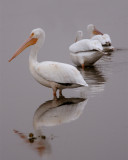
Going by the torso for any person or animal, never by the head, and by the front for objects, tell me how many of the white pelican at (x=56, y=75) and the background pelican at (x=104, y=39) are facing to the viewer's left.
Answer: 2

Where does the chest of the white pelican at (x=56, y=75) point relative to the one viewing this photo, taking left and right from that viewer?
facing to the left of the viewer

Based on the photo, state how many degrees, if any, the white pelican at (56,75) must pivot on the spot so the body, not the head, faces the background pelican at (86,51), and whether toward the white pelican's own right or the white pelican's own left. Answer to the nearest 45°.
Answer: approximately 90° to the white pelican's own right

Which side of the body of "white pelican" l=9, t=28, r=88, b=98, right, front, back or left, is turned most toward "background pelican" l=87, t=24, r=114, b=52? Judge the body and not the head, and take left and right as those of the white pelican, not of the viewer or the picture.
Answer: right

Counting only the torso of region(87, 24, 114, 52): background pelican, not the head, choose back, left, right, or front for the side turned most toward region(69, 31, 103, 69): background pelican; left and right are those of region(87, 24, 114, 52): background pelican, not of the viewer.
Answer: left

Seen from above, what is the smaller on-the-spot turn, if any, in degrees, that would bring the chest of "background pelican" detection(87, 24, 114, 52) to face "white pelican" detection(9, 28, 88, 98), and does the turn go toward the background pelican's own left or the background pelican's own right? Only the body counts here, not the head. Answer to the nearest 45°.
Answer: approximately 90° to the background pelican's own left

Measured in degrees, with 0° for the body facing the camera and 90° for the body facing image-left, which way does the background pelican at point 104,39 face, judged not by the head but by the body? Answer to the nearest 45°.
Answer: approximately 90°
